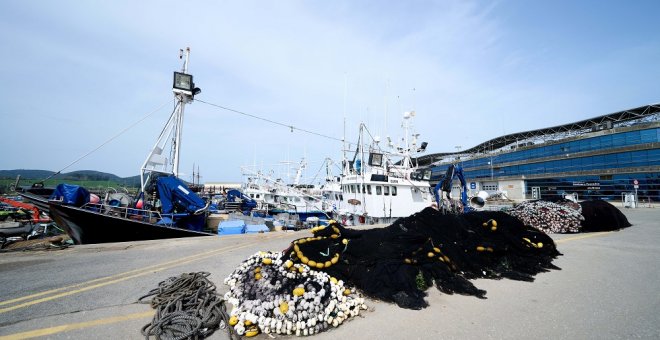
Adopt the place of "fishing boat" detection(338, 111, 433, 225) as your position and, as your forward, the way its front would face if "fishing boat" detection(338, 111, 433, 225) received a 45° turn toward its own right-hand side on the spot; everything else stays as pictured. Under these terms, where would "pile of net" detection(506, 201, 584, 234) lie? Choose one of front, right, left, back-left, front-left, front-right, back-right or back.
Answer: back-left

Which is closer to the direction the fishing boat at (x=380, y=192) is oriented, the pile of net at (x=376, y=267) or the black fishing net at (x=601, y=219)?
the pile of net

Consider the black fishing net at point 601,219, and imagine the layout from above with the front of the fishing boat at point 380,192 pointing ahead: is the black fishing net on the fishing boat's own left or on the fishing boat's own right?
on the fishing boat's own left

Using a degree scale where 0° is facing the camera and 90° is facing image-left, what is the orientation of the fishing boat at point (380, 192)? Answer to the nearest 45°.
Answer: approximately 45°

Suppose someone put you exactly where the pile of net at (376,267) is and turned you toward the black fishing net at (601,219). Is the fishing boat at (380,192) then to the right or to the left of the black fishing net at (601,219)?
left

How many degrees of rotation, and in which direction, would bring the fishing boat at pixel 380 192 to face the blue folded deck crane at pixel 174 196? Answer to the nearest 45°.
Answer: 0° — it already faces it

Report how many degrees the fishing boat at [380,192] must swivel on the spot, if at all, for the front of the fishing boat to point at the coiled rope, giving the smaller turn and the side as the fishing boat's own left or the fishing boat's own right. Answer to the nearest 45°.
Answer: approximately 45° to the fishing boat's own left

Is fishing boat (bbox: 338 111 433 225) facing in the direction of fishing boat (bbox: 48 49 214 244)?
yes
